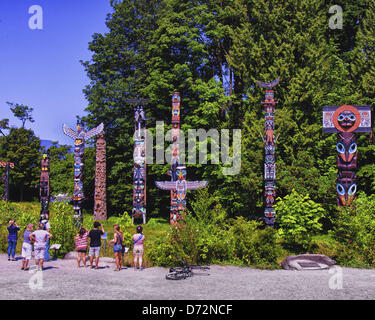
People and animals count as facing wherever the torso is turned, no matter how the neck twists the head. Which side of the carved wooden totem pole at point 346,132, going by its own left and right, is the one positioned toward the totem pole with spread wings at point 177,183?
right

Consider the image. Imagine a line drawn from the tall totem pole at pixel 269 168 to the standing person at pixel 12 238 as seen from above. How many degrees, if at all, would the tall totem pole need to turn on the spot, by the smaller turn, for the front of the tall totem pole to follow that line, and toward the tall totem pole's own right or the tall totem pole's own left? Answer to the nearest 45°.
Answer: approximately 45° to the tall totem pole's own right

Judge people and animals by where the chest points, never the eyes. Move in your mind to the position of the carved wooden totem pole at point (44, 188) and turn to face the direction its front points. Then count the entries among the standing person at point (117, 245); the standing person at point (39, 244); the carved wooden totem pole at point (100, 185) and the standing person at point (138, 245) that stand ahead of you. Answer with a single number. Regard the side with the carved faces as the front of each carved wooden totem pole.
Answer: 3

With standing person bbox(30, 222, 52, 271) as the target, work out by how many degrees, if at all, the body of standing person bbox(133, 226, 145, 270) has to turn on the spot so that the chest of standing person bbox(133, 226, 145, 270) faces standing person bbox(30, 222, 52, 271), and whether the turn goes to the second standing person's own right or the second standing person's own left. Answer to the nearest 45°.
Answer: approximately 90° to the second standing person's own left

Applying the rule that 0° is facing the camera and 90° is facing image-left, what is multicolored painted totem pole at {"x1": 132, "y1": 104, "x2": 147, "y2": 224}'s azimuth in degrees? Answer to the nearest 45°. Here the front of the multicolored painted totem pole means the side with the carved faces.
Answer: approximately 0°

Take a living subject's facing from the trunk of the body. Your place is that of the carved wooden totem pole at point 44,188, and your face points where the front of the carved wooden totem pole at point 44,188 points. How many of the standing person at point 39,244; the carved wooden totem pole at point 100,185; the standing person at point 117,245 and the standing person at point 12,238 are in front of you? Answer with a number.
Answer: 3

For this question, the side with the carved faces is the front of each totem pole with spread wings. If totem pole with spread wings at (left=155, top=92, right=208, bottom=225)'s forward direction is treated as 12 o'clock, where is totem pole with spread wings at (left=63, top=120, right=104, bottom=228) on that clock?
totem pole with spread wings at (left=63, top=120, right=104, bottom=228) is roughly at 4 o'clock from totem pole with spread wings at (left=155, top=92, right=208, bottom=225).

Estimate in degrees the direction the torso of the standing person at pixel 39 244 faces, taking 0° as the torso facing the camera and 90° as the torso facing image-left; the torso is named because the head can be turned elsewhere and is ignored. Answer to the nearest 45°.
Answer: approximately 180°
